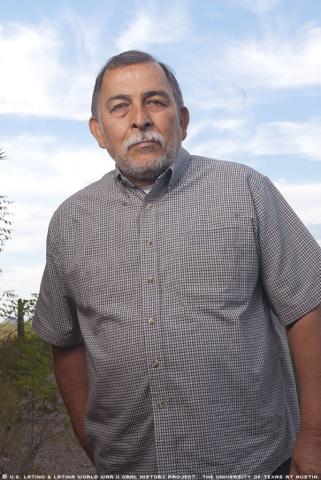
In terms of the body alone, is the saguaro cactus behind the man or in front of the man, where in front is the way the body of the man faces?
behind

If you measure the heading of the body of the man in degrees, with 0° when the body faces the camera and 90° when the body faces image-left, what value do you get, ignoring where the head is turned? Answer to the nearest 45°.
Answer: approximately 0°
